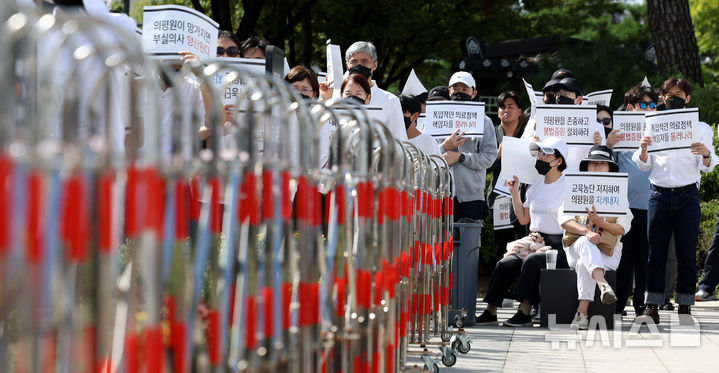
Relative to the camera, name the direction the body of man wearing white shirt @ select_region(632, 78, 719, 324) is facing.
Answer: toward the camera

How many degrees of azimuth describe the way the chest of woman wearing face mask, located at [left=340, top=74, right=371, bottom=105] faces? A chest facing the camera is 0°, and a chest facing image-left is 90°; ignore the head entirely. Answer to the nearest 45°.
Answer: approximately 45°

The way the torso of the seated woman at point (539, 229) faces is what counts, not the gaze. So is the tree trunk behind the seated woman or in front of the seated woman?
behind

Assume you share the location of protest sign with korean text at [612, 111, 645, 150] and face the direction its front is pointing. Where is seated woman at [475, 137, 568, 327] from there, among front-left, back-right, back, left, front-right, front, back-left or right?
front-right

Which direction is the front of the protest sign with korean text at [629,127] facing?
toward the camera

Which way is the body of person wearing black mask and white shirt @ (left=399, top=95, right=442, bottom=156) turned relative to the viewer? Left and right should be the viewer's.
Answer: facing the viewer and to the left of the viewer

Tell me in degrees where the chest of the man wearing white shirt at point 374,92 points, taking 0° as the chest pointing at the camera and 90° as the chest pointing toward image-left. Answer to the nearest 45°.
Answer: approximately 45°

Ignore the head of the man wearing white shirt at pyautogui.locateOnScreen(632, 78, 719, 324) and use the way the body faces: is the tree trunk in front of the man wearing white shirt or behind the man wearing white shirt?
behind

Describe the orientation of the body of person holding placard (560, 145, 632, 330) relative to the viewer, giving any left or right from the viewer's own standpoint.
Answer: facing the viewer
